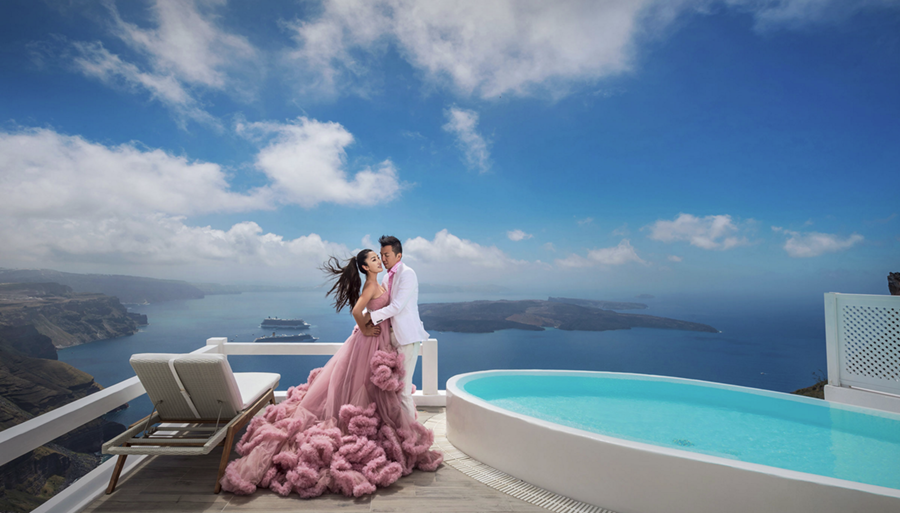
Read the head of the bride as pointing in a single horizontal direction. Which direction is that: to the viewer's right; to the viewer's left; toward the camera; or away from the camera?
to the viewer's right

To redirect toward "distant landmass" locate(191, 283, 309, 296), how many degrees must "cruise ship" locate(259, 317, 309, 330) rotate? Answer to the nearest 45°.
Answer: approximately 90° to its left

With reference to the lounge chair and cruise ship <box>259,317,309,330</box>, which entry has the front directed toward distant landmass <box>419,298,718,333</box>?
the lounge chair
